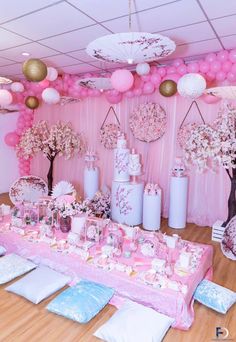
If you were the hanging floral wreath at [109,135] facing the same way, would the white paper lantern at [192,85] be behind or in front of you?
in front

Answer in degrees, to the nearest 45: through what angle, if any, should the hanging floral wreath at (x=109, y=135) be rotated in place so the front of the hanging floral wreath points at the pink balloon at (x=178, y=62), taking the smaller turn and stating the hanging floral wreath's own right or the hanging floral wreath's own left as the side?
approximately 45° to the hanging floral wreath's own left

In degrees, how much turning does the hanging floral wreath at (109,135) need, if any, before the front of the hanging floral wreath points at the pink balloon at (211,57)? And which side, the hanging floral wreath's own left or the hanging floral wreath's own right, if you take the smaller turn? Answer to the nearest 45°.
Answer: approximately 45° to the hanging floral wreath's own left

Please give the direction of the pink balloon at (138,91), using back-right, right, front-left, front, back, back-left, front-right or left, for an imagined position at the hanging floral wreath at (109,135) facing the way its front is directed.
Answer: front-left

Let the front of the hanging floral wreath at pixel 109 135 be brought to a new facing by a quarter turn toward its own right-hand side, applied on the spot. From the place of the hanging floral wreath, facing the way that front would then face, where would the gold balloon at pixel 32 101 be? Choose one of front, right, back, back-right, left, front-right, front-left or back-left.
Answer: front

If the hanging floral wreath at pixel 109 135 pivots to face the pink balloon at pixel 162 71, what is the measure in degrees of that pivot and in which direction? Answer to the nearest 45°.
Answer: approximately 45° to its left

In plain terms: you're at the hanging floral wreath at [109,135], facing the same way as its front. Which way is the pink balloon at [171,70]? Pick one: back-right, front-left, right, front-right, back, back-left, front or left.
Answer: front-left

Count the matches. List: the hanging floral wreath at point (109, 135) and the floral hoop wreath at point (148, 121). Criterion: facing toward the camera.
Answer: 2

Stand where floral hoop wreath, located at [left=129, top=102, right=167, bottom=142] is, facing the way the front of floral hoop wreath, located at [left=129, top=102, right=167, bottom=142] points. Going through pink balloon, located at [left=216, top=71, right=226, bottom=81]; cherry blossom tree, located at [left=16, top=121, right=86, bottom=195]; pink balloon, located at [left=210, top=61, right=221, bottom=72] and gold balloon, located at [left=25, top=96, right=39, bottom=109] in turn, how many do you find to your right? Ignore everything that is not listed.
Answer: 2

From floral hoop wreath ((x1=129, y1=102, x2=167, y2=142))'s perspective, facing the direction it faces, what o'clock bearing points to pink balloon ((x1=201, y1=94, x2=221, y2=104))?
The pink balloon is roughly at 10 o'clock from the floral hoop wreath.

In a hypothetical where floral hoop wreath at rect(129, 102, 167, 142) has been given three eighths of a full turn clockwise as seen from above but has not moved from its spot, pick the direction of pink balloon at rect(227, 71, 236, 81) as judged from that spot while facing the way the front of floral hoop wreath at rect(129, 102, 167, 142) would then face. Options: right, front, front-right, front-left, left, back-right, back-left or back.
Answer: back

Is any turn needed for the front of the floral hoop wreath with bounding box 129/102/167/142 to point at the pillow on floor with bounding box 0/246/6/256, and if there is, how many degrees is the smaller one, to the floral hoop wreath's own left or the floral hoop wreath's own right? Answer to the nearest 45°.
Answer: approximately 45° to the floral hoop wreath's own right

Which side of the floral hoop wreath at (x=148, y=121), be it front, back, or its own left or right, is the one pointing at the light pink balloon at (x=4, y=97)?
right

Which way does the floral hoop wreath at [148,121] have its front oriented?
toward the camera
